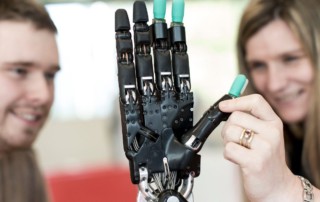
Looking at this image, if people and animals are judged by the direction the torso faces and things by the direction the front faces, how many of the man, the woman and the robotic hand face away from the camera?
0

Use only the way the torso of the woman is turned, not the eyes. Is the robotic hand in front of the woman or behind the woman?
in front

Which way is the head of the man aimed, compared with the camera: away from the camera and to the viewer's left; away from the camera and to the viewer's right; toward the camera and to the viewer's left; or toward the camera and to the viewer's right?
toward the camera and to the viewer's right

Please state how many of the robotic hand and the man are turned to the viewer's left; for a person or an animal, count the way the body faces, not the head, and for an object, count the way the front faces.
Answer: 0

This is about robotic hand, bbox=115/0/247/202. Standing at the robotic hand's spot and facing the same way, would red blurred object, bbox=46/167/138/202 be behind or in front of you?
behind

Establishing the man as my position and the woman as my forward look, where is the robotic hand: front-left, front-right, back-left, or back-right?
front-right

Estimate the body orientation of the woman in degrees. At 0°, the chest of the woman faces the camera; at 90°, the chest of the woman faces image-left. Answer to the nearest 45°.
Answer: approximately 45°

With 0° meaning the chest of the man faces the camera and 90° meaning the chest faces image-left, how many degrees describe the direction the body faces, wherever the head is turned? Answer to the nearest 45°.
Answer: approximately 315°

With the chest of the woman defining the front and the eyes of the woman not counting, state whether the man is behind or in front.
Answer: in front

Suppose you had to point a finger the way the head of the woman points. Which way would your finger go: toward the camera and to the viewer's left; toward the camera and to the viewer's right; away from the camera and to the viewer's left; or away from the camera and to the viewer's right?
toward the camera and to the viewer's left

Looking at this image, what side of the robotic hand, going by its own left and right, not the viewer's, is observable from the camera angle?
front
